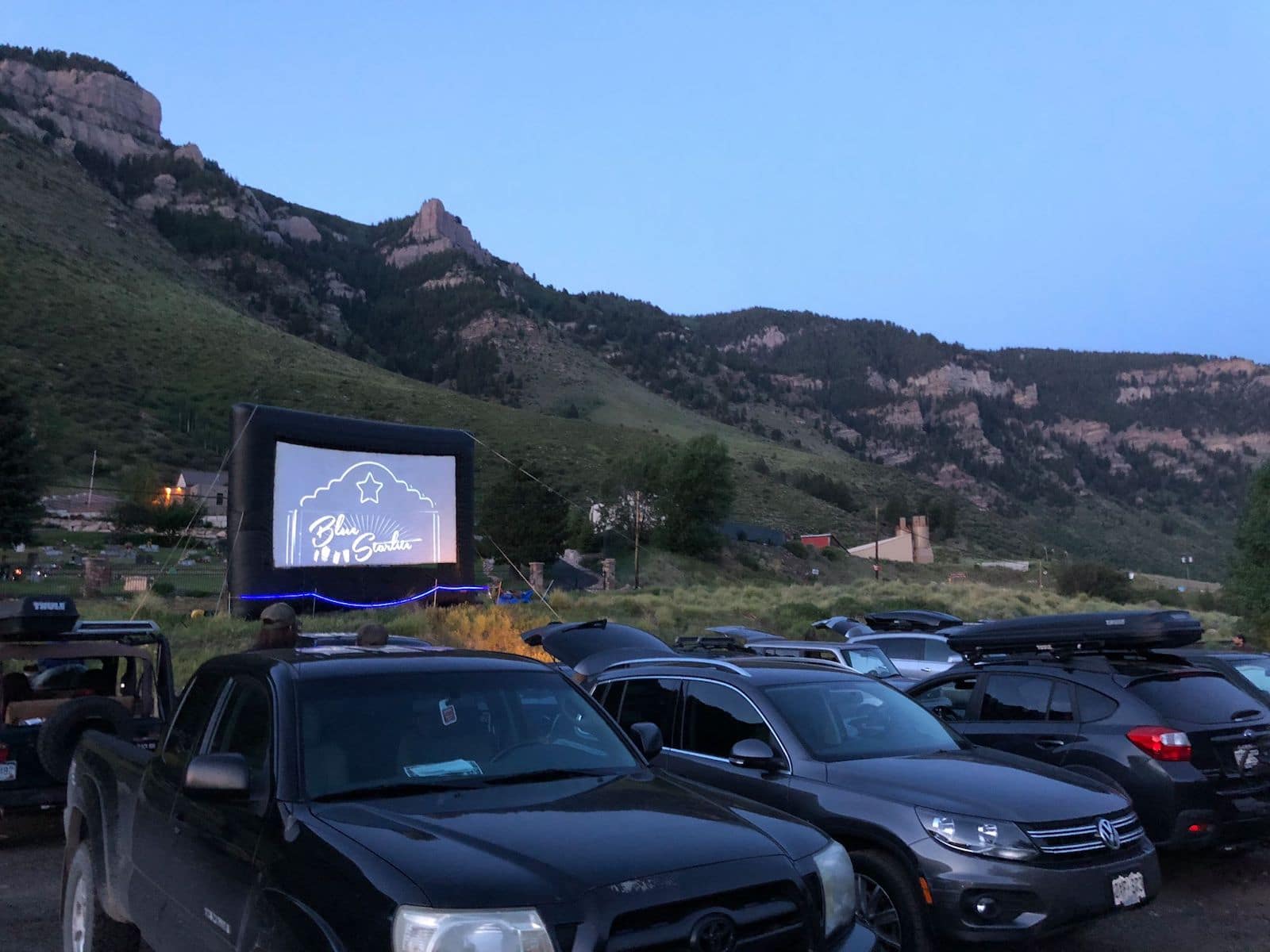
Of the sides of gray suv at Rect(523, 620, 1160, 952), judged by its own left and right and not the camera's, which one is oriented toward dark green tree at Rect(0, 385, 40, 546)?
back

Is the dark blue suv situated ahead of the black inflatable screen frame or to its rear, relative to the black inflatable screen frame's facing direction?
ahead

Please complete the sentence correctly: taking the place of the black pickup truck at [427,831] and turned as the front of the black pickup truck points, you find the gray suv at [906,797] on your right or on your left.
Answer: on your left

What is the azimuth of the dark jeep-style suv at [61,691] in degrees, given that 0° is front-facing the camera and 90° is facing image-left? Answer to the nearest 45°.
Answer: approximately 180°

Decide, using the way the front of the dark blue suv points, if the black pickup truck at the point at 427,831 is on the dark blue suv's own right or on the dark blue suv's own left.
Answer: on the dark blue suv's own left

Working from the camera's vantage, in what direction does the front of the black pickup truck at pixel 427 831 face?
facing the viewer and to the right of the viewer

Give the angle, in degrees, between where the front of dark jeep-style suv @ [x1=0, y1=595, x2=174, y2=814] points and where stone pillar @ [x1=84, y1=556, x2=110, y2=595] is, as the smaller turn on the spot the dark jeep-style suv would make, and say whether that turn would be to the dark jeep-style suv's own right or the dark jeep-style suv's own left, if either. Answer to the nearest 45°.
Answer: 0° — it already faces it

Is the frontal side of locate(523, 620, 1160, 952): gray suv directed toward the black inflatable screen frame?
no

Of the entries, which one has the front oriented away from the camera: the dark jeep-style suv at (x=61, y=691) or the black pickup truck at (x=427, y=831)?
the dark jeep-style suv at (x=61, y=691)

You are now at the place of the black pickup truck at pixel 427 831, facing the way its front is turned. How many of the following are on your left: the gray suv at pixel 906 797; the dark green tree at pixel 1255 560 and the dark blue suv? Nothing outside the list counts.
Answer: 3

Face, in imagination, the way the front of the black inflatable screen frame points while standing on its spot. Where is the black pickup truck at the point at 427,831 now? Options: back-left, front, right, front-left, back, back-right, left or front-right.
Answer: front-right

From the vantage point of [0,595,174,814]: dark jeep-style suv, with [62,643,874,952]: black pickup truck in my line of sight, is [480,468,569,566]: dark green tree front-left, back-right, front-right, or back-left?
back-left

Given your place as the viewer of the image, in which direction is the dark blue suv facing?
facing away from the viewer and to the left of the viewer
